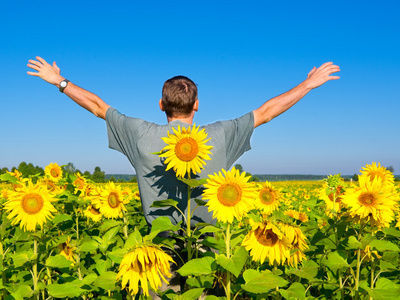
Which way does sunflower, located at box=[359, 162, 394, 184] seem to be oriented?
toward the camera

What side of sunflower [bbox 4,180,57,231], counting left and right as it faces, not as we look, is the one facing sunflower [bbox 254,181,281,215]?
left

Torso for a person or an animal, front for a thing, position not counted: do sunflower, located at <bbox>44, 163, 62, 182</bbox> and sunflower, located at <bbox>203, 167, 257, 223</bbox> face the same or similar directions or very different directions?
same or similar directions

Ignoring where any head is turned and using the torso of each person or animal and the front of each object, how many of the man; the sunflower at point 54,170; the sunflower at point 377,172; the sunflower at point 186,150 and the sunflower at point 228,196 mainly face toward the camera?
4

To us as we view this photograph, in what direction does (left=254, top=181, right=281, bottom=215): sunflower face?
facing the viewer

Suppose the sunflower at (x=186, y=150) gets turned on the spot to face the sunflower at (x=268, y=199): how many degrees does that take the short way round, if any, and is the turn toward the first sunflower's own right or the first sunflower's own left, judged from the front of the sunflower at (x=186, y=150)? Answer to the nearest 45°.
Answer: approximately 135° to the first sunflower's own left

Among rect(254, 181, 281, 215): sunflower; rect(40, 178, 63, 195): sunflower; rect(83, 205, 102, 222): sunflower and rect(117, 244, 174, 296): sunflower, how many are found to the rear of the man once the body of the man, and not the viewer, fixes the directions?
1

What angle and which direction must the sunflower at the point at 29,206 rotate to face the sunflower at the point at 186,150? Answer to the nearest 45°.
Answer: approximately 45° to its left

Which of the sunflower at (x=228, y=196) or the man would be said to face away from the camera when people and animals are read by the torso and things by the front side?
the man

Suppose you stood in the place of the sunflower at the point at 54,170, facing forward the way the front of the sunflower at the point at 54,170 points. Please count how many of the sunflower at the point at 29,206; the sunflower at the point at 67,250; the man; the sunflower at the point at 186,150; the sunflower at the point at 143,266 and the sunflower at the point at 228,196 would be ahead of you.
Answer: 6

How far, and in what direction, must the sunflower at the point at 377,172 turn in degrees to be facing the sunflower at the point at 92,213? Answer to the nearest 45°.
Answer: approximately 90° to its right

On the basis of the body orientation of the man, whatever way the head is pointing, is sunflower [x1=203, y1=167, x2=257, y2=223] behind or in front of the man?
behind

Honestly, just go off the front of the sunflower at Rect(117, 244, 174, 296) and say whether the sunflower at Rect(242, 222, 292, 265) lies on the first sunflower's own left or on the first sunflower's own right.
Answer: on the first sunflower's own left

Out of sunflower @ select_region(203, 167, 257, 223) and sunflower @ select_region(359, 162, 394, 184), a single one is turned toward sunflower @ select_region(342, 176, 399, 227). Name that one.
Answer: sunflower @ select_region(359, 162, 394, 184)

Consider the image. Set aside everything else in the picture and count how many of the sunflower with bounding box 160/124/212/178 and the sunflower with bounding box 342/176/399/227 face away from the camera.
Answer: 0

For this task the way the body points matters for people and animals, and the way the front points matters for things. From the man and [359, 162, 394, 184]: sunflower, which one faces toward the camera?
the sunflower

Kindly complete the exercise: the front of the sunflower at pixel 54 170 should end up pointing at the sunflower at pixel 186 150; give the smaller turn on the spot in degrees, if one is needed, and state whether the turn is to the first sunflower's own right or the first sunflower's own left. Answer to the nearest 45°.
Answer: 0° — it already faces it

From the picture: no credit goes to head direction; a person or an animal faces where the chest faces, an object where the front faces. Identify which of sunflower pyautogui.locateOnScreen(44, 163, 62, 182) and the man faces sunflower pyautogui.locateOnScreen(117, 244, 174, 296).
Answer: sunflower pyautogui.locateOnScreen(44, 163, 62, 182)

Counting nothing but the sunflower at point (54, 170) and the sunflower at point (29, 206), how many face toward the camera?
2

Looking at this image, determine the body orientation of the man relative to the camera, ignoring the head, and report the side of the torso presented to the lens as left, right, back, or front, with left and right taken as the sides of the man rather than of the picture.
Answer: back
